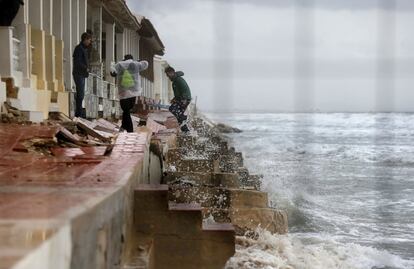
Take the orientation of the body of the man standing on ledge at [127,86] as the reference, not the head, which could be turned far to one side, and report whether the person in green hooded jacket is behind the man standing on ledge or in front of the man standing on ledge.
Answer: in front

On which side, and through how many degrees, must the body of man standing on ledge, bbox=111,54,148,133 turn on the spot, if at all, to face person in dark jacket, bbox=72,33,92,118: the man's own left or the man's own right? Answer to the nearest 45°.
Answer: approximately 45° to the man's own left

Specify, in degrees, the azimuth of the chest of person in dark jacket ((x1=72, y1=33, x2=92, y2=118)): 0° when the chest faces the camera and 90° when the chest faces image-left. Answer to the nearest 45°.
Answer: approximately 270°

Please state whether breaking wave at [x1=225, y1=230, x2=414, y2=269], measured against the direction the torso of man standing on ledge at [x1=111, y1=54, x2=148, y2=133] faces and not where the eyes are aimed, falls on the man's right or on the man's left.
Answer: on the man's right

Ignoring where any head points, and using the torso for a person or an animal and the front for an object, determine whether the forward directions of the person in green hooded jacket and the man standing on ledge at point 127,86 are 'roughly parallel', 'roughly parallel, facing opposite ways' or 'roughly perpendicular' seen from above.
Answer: roughly perpendicular

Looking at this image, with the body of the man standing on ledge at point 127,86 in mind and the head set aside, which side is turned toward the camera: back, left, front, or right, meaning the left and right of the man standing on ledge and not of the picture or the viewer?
back

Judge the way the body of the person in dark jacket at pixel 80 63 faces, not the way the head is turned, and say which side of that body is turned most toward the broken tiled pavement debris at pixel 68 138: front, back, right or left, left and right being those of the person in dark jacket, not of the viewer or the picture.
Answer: right

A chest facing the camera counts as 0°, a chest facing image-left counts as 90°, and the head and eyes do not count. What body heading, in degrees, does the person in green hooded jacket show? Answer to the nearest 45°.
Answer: approximately 90°
